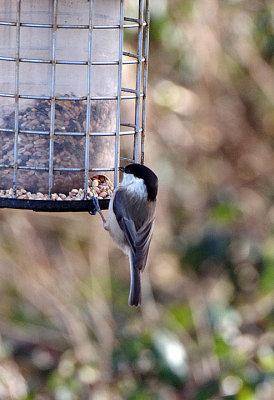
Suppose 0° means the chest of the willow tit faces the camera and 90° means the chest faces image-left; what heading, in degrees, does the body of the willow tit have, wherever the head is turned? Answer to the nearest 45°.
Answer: approximately 90°
